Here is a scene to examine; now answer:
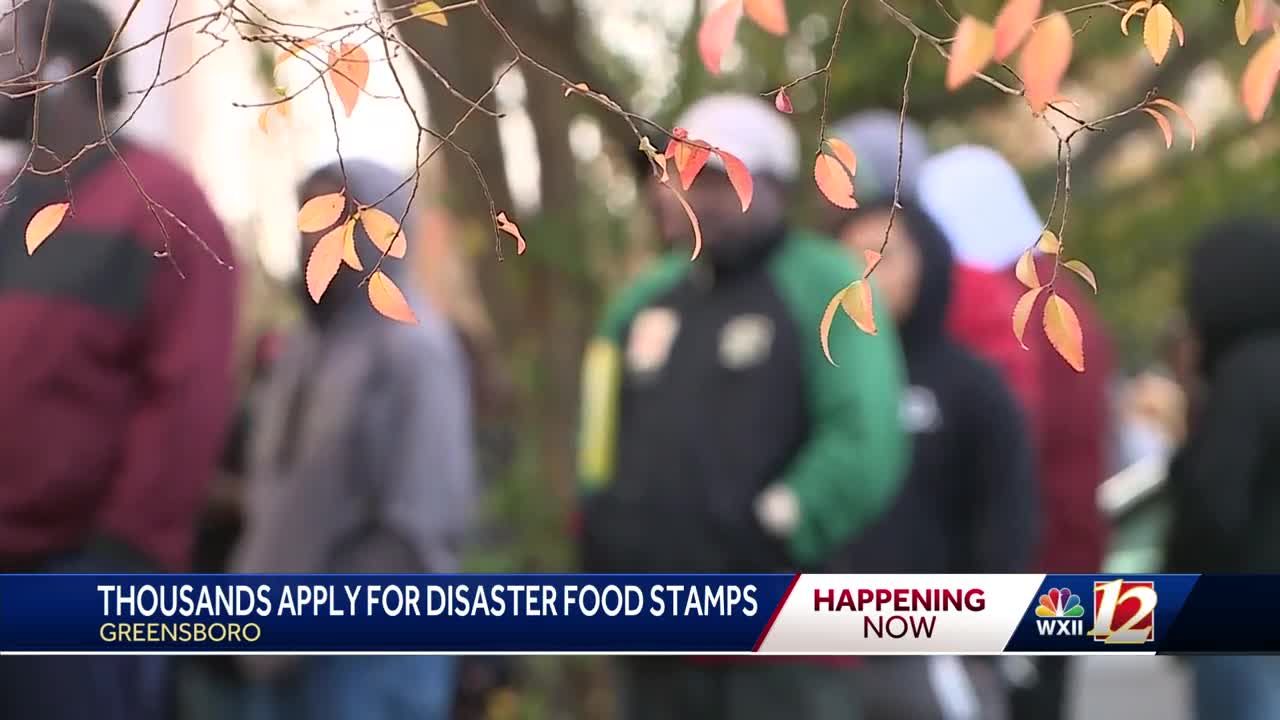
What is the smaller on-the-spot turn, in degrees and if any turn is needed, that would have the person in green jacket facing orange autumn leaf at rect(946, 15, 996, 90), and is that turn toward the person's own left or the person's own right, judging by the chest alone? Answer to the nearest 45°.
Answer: approximately 45° to the person's own left

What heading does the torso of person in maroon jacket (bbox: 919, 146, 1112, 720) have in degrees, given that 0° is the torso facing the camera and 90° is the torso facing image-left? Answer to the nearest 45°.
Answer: approximately 90°

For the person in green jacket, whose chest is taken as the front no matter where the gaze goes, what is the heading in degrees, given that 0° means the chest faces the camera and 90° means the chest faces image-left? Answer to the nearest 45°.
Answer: approximately 45°
